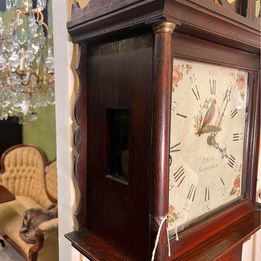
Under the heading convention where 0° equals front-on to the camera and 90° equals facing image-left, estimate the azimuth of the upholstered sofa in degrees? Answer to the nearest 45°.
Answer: approximately 45°

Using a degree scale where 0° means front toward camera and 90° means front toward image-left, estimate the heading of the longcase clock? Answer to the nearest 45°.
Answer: approximately 315°

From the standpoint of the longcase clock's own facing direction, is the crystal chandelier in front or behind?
behind
